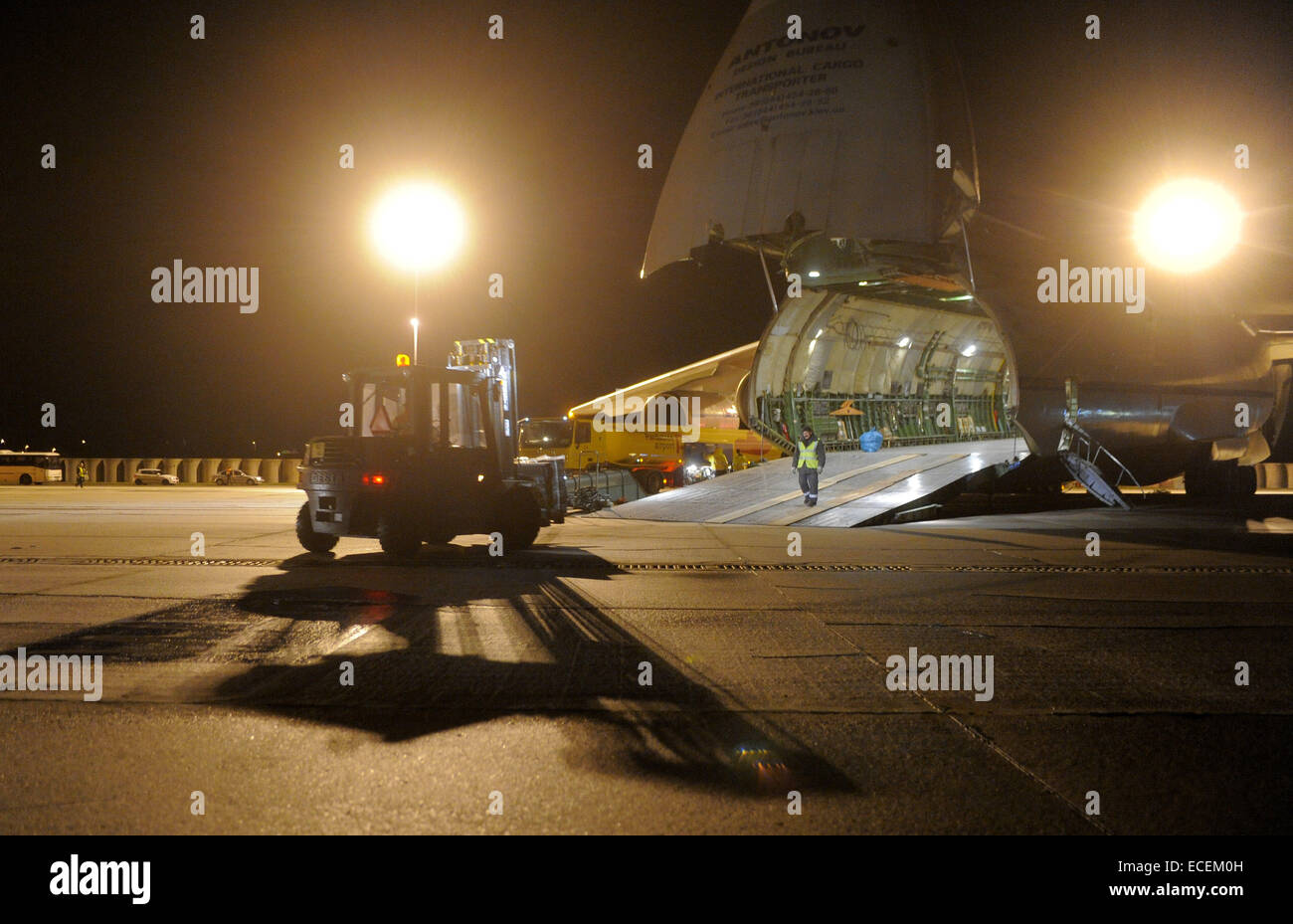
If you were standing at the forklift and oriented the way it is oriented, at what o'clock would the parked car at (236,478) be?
The parked car is roughly at 10 o'clock from the forklift.

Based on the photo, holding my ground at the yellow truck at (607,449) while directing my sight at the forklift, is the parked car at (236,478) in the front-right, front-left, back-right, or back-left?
back-right

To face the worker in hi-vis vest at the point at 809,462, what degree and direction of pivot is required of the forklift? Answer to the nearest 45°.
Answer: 0° — it already faces them

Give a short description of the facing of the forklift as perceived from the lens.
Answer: facing away from the viewer and to the right of the viewer

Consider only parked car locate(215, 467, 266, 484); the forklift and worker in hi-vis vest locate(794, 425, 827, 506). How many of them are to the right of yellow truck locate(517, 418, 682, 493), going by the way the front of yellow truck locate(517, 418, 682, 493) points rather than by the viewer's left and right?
1

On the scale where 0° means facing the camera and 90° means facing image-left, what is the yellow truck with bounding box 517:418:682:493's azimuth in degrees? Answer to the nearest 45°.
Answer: approximately 45°
